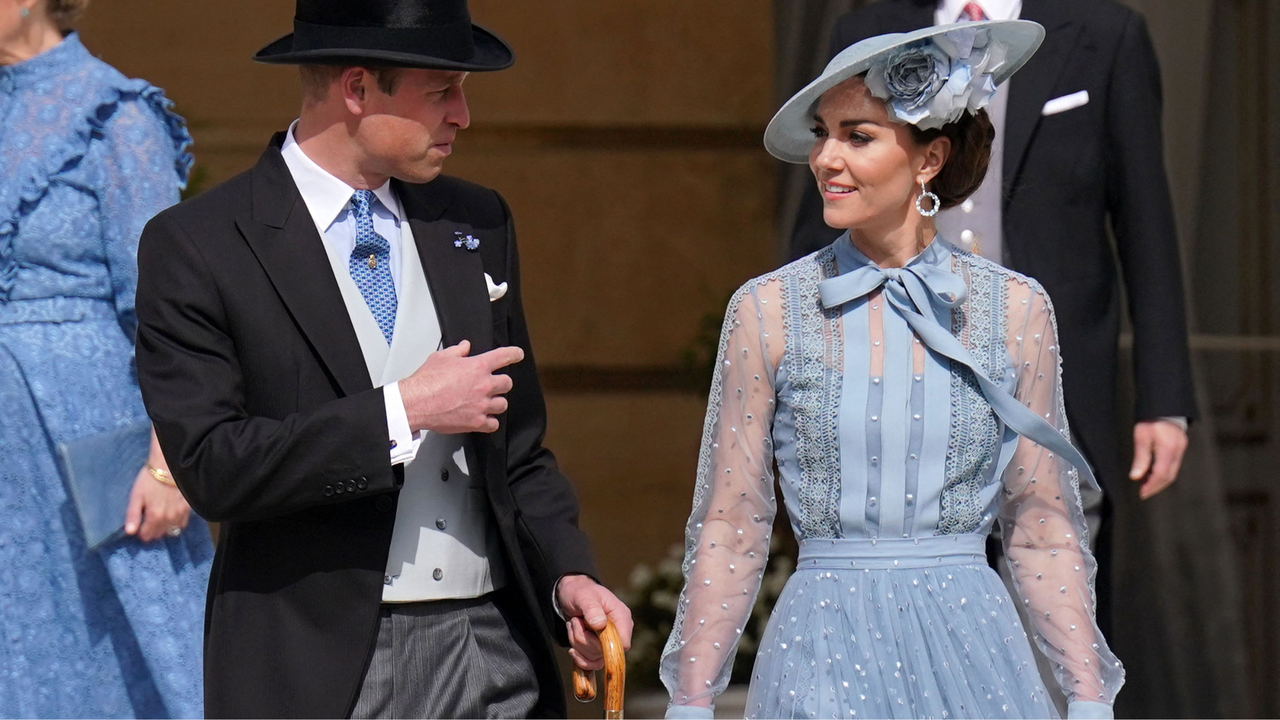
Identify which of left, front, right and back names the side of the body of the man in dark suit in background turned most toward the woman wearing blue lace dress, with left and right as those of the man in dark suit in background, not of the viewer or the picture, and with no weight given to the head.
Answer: right

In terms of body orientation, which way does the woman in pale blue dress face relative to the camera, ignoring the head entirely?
toward the camera

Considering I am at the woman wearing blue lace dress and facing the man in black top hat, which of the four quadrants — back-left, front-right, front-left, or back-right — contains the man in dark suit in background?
front-left

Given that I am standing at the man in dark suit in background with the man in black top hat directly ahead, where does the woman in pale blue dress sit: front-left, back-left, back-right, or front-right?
front-left

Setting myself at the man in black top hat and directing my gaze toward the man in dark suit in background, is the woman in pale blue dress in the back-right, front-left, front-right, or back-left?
front-right

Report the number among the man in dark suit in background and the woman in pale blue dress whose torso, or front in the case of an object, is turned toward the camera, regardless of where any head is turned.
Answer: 2

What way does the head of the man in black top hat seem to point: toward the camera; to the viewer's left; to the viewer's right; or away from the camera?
to the viewer's right

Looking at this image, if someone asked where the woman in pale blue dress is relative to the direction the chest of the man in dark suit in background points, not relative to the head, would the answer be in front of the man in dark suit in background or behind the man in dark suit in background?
in front

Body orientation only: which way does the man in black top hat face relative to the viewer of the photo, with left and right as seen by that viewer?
facing the viewer and to the right of the viewer

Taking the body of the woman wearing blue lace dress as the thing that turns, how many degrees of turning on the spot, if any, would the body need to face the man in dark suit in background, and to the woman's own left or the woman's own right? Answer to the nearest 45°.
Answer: approximately 135° to the woman's own left

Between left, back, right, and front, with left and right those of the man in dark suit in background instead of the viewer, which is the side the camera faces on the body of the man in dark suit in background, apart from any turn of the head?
front

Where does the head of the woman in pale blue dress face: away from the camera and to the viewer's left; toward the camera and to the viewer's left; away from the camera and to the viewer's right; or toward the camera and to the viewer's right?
toward the camera and to the viewer's left

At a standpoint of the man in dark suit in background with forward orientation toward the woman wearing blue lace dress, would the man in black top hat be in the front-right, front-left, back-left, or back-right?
front-left
